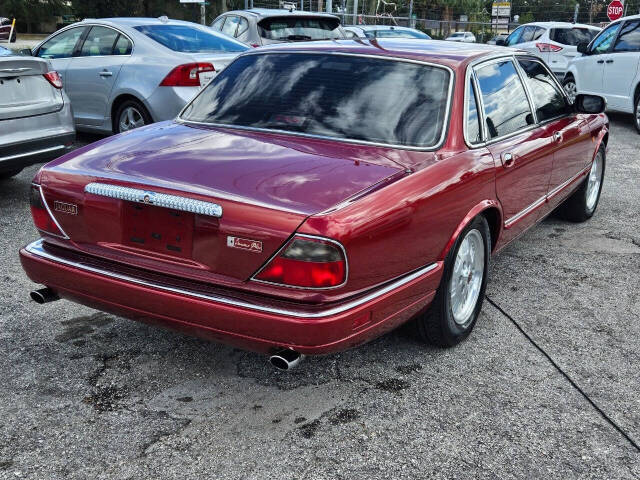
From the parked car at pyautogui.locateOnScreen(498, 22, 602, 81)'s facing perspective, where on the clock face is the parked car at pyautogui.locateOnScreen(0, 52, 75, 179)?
the parked car at pyautogui.locateOnScreen(0, 52, 75, 179) is roughly at 8 o'clock from the parked car at pyautogui.locateOnScreen(498, 22, 602, 81).

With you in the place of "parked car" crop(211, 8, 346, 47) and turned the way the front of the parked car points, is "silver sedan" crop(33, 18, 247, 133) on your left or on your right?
on your left

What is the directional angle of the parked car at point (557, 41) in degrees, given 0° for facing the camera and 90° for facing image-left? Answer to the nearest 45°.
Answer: approximately 135°

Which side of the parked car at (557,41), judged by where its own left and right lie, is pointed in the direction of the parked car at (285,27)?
left

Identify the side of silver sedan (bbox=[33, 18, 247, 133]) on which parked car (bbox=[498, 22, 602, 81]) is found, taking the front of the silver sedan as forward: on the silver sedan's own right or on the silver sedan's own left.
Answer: on the silver sedan's own right

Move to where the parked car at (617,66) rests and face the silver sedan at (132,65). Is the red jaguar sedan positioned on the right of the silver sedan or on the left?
left

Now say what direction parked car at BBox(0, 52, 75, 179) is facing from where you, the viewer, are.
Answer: facing away from the viewer and to the left of the viewer

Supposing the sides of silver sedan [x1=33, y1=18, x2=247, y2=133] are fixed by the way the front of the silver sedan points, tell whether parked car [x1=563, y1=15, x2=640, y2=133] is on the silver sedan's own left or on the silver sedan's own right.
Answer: on the silver sedan's own right

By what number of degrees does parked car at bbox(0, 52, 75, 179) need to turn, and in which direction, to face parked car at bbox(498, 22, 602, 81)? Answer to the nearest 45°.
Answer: approximately 90° to its right

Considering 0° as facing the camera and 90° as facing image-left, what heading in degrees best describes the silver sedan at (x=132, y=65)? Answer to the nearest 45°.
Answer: approximately 135°
